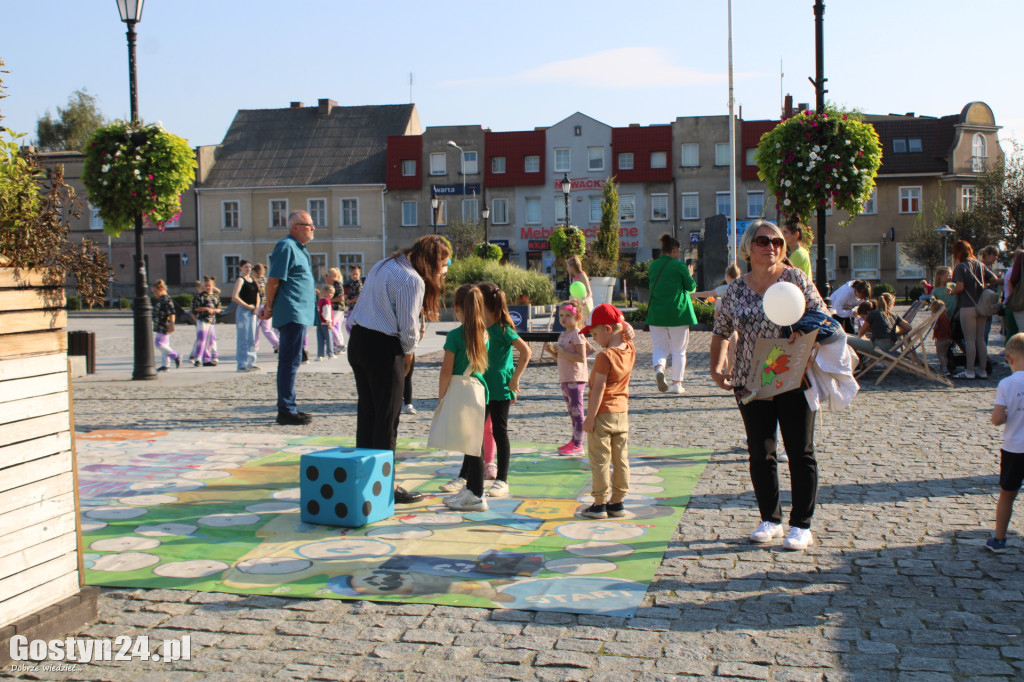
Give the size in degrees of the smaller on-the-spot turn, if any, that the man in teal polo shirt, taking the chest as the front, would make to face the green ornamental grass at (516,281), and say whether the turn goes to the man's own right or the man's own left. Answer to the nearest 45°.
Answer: approximately 90° to the man's own left

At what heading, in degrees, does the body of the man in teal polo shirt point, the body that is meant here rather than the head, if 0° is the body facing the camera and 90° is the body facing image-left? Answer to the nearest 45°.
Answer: approximately 270°

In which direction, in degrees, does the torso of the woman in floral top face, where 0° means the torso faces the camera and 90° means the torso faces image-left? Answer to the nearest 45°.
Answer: approximately 0°

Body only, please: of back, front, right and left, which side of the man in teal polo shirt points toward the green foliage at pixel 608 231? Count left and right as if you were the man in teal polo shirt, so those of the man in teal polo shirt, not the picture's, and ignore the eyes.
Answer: left

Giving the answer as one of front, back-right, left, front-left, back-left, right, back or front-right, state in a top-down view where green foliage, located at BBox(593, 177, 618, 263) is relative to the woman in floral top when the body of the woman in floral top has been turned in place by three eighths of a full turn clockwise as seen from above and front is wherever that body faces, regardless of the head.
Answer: front-right

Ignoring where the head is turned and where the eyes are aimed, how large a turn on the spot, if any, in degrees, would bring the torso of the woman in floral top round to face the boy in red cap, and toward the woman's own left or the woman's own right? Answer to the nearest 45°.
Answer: approximately 135° to the woman's own right

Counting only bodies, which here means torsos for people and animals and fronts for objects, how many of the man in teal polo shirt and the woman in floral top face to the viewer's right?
1

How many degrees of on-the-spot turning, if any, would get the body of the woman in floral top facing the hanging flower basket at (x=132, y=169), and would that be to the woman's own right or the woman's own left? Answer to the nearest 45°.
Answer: approximately 135° to the woman's own right

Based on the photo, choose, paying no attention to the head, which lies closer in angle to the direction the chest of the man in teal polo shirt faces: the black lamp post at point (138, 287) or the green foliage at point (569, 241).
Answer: the green foliage

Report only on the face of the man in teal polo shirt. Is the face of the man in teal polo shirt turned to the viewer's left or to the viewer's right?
to the viewer's right

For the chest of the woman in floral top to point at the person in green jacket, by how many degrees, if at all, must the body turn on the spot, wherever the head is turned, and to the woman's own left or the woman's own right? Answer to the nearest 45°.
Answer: approximately 180°

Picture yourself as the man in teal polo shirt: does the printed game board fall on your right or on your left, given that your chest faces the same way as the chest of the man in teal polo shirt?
on your right
